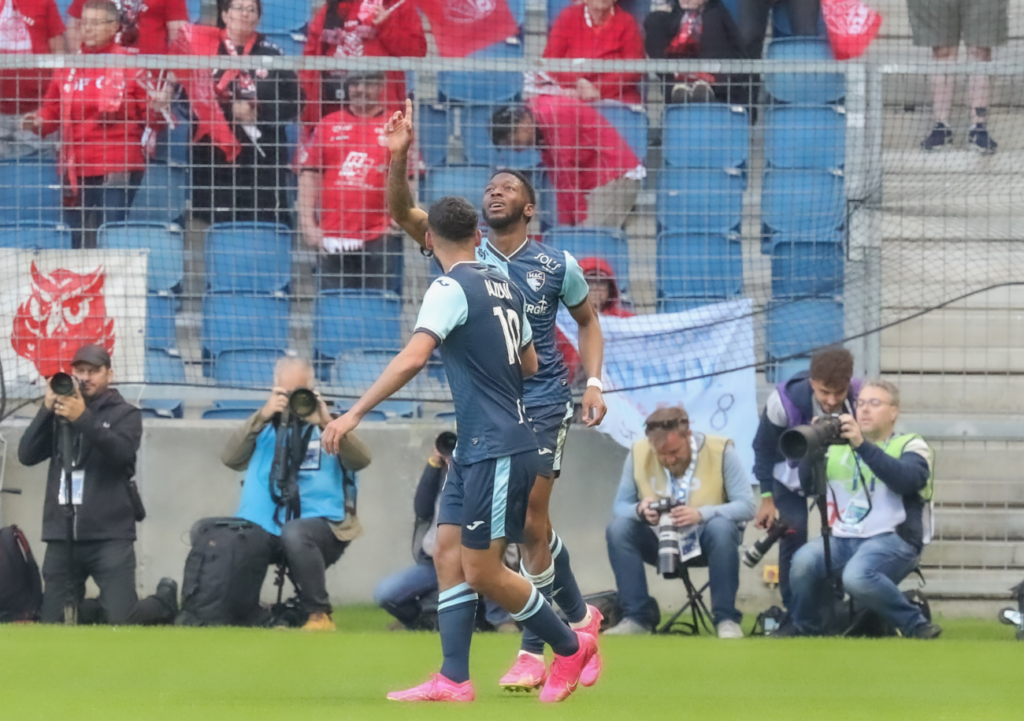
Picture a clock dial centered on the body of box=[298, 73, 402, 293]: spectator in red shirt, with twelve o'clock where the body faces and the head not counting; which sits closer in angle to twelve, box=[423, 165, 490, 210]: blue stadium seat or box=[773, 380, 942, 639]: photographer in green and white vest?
the photographer in green and white vest

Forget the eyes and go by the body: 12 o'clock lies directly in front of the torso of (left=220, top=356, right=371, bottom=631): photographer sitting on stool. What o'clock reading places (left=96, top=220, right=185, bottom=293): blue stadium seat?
The blue stadium seat is roughly at 5 o'clock from the photographer sitting on stool.

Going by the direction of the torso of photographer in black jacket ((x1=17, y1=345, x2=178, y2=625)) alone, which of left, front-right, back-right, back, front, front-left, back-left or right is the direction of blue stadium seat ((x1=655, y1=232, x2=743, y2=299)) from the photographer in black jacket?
back-left

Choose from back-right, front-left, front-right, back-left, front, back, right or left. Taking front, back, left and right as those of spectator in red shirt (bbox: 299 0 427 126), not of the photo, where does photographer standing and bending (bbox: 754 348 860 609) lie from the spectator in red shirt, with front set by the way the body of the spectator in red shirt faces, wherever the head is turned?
front-left

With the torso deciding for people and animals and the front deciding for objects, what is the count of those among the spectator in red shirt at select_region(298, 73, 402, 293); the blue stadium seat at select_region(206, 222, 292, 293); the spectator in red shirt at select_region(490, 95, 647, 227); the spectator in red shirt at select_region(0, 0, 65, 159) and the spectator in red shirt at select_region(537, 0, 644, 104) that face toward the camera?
4

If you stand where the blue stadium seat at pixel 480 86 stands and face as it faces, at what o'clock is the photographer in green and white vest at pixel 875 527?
The photographer in green and white vest is roughly at 10 o'clock from the blue stadium seat.
